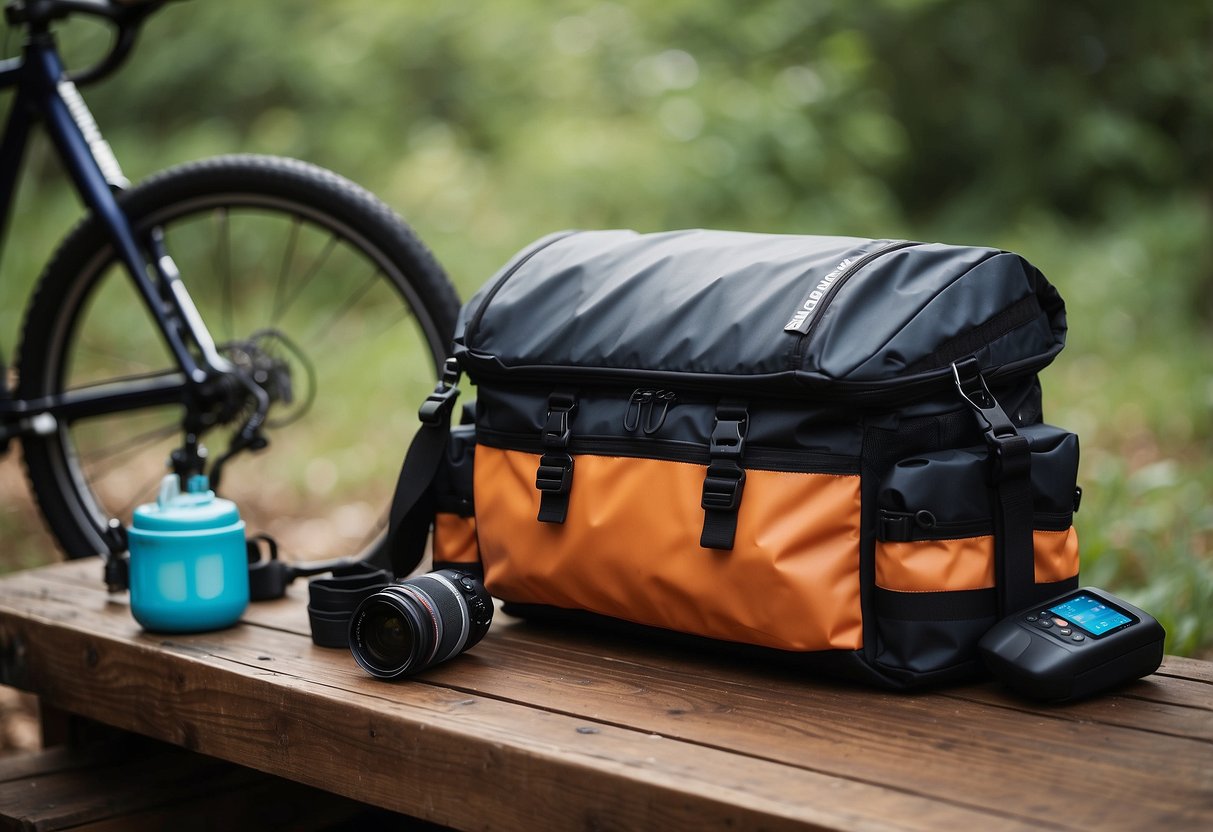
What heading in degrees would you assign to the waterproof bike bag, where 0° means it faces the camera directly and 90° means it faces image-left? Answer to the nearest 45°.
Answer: approximately 45°

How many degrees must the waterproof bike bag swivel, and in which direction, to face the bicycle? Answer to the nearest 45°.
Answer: approximately 90° to its right

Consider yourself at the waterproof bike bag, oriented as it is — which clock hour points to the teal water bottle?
The teal water bottle is roughly at 2 o'clock from the waterproof bike bag.

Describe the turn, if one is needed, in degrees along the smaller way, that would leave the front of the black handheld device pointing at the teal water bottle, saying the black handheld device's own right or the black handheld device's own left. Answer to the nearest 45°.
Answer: approximately 45° to the black handheld device's own right

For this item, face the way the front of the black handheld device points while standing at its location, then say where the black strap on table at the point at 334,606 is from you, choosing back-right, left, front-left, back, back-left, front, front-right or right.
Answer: front-right

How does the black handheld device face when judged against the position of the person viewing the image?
facing the viewer and to the left of the viewer

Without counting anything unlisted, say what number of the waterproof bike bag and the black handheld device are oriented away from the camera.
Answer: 0

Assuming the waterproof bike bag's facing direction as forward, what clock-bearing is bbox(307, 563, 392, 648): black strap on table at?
The black strap on table is roughly at 2 o'clock from the waterproof bike bag.

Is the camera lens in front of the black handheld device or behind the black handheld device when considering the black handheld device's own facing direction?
in front
